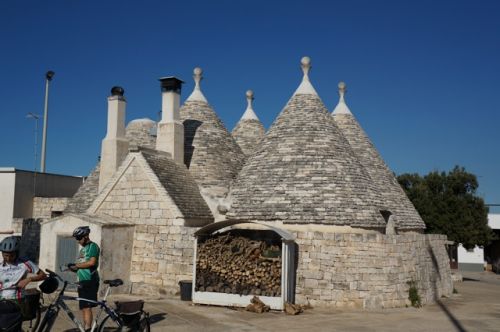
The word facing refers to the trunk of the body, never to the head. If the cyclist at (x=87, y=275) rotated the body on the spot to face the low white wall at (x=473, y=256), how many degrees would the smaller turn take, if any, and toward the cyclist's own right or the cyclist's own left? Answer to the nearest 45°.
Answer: approximately 135° to the cyclist's own right

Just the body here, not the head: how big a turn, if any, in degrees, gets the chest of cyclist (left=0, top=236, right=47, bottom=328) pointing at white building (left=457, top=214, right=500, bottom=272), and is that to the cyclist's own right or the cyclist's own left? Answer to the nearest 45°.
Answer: approximately 135° to the cyclist's own left

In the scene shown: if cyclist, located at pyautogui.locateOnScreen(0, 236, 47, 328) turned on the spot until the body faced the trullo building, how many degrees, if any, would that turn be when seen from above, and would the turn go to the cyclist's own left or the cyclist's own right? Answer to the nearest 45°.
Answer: approximately 135° to the cyclist's own left

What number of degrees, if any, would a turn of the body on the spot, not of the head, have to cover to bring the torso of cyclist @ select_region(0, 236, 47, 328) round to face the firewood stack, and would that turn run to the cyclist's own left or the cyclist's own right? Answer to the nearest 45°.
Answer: approximately 135° to the cyclist's own left

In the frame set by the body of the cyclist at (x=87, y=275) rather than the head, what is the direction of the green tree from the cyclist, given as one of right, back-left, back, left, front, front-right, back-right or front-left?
back-right

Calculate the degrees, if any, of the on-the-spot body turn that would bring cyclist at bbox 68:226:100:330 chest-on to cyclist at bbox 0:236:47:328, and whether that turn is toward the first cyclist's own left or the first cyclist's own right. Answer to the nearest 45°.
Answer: approximately 45° to the first cyclist's own left

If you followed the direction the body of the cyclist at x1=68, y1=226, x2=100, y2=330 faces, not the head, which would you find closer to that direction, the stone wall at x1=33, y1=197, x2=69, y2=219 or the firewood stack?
the stone wall

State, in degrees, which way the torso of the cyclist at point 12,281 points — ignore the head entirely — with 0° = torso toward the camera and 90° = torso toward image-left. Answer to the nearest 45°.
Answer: approximately 0°

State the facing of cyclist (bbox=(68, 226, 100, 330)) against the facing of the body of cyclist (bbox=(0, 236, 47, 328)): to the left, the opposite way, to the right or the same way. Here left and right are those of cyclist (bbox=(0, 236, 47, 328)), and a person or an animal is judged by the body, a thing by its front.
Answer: to the right

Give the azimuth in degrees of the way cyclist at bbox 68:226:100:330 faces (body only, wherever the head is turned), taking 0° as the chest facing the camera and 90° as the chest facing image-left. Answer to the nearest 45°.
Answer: approximately 90°

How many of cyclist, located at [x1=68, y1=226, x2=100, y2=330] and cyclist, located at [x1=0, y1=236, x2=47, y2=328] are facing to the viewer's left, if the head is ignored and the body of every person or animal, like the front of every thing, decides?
1

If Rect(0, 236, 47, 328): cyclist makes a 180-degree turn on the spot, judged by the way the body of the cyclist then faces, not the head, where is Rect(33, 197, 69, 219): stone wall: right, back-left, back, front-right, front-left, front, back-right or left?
front
